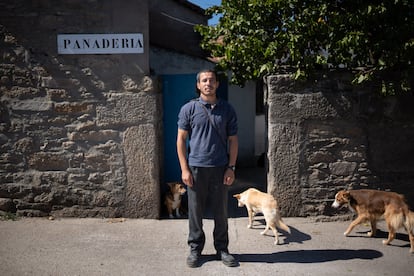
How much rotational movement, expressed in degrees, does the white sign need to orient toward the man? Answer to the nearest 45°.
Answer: approximately 45° to its left

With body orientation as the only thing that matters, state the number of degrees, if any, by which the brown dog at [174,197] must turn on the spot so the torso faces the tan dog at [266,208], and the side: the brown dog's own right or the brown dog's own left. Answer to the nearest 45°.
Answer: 0° — it already faces it

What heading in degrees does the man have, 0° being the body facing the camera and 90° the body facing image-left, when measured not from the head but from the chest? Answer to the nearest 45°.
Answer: approximately 0°
